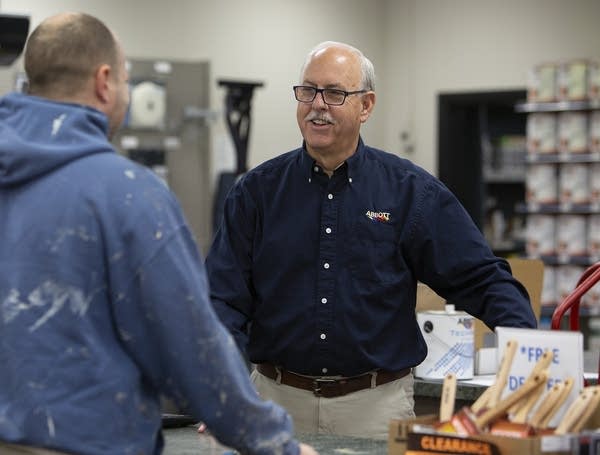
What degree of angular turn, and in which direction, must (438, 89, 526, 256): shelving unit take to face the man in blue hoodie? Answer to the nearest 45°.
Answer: approximately 45° to its right

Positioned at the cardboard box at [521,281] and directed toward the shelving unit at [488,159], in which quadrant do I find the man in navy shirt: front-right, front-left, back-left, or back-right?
back-left

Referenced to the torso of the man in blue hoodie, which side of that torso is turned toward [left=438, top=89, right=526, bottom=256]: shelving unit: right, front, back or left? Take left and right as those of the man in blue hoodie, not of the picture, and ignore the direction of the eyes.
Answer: front

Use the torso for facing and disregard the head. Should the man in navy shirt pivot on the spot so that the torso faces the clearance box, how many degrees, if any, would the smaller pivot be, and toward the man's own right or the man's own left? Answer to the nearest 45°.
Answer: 0° — they already face it

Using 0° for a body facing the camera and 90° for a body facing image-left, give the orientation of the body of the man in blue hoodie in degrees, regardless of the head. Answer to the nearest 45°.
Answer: approximately 225°

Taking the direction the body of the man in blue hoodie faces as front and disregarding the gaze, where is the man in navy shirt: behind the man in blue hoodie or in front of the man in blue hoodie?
in front

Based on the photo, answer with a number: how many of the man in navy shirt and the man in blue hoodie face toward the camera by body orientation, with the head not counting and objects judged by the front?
1

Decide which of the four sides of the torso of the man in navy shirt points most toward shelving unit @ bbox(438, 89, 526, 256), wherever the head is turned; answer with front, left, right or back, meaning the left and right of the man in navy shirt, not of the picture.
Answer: back

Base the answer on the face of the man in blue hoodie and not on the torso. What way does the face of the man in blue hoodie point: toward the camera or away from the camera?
away from the camera

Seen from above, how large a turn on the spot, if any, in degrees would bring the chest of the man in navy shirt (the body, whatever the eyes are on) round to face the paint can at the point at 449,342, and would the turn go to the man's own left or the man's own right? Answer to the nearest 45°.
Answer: approximately 135° to the man's own left

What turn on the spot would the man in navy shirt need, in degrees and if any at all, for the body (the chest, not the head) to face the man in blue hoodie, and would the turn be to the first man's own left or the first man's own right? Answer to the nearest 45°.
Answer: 0° — they already face them

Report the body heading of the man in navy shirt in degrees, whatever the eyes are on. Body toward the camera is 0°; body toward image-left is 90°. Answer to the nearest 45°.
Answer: approximately 0°

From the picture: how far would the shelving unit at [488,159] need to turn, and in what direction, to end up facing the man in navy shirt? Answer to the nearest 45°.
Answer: approximately 45° to its right

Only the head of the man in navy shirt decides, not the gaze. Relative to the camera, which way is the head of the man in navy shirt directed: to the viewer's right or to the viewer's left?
to the viewer's left
